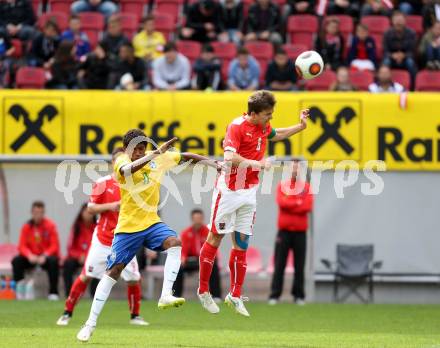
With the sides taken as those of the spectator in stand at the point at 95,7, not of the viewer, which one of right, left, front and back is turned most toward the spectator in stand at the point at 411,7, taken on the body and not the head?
left

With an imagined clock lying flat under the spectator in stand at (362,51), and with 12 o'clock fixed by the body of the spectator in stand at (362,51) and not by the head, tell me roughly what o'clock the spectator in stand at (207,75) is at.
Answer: the spectator in stand at (207,75) is roughly at 2 o'clock from the spectator in stand at (362,51).

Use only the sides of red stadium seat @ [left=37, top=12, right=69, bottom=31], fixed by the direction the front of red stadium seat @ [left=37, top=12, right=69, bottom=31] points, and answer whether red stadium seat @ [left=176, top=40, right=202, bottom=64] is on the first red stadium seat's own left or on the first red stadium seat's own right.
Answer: on the first red stadium seat's own left
